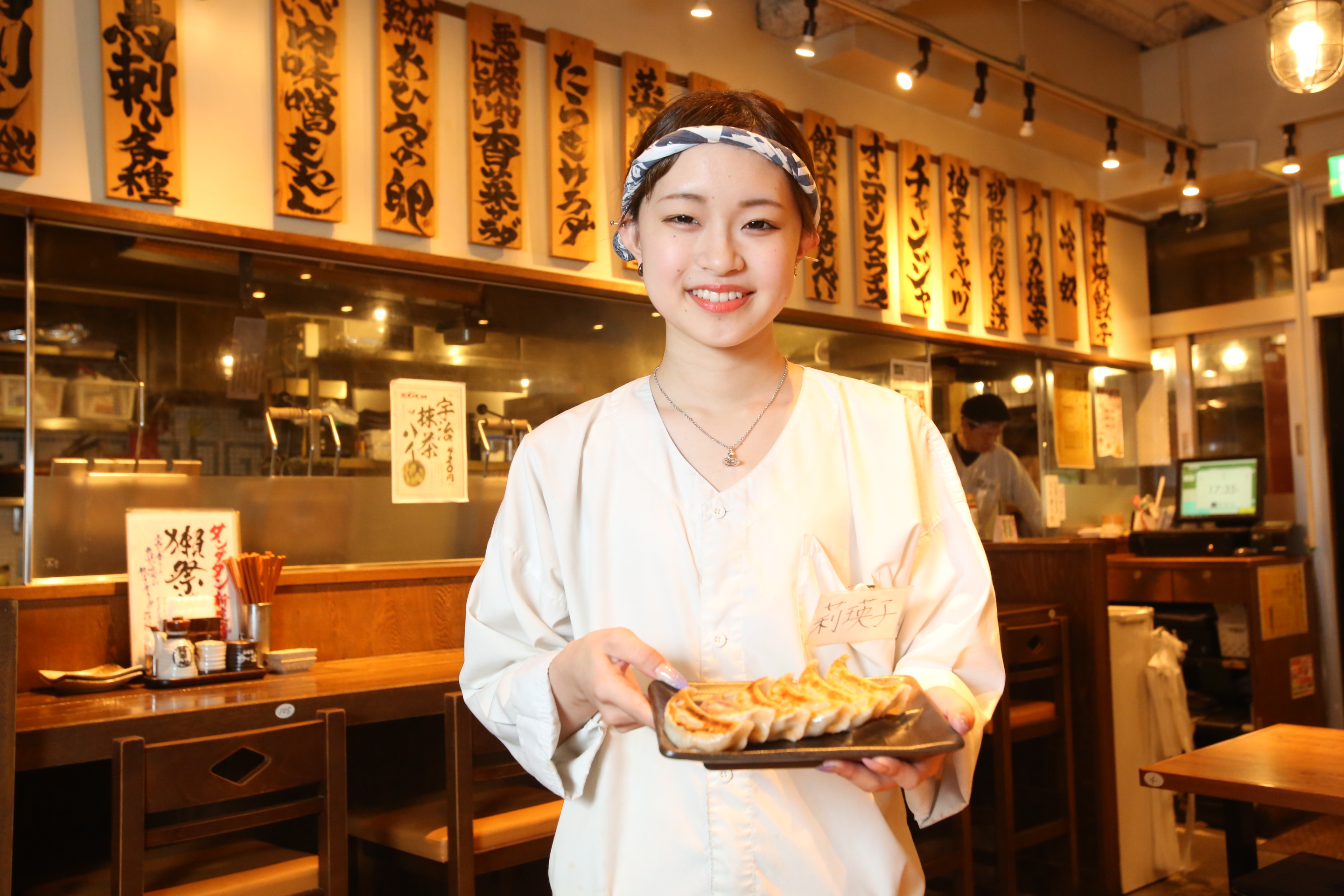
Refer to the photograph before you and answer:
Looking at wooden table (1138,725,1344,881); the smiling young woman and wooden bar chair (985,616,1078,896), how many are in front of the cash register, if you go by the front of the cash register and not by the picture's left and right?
3

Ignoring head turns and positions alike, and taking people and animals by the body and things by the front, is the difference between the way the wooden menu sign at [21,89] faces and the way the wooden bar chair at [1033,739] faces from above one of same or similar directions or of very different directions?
very different directions

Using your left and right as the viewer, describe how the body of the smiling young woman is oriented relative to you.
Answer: facing the viewer

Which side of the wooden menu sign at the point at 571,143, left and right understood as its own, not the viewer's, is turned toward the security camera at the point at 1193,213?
left

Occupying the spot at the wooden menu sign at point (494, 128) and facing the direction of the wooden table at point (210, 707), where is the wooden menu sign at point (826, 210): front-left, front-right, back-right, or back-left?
back-left

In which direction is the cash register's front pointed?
toward the camera

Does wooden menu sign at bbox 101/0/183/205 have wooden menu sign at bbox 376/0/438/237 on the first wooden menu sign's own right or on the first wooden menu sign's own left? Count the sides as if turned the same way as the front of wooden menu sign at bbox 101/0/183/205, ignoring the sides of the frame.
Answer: on the first wooden menu sign's own left

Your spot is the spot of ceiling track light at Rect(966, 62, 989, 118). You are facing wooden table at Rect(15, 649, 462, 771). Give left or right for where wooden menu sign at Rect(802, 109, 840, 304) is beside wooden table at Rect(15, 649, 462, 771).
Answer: right

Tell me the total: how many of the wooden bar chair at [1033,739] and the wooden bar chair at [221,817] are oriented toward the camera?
0

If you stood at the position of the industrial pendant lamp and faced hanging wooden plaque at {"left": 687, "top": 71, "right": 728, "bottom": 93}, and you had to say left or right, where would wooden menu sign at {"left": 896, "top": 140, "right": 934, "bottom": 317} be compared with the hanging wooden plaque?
right

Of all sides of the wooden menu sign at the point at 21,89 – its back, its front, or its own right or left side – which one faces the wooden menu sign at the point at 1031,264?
left

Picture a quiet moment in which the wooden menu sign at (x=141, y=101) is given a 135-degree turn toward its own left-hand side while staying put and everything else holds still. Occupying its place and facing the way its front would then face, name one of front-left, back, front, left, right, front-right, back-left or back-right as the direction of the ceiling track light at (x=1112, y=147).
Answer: front-right

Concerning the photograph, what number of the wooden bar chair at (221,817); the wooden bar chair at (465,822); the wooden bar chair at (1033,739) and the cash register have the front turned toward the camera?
1

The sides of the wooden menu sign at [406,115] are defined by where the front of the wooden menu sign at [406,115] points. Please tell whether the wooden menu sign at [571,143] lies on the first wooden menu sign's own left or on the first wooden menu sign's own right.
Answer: on the first wooden menu sign's own left

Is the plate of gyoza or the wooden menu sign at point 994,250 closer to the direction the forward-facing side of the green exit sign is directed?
the plate of gyoza

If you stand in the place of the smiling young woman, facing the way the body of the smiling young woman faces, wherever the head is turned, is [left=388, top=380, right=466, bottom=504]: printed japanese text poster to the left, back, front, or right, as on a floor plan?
back

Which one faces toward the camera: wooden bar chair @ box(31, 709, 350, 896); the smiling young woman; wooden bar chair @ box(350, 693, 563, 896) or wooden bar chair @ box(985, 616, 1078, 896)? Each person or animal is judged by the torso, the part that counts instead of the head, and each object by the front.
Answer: the smiling young woman
